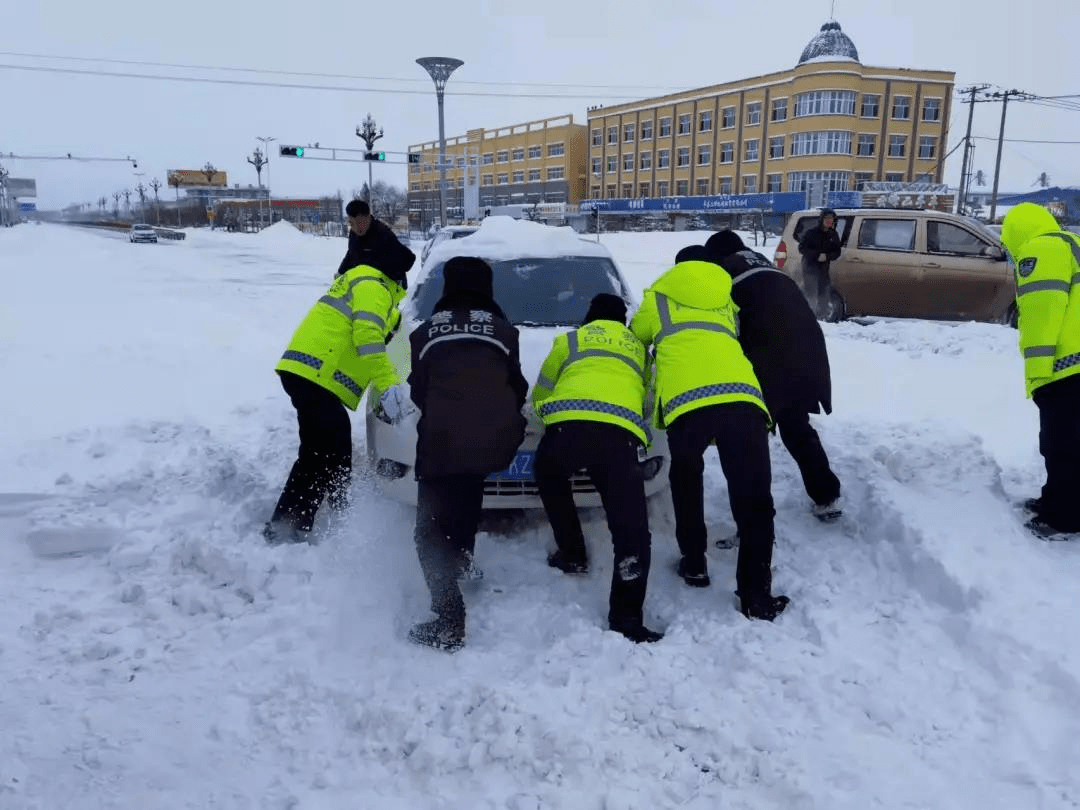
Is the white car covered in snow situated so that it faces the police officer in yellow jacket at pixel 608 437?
yes

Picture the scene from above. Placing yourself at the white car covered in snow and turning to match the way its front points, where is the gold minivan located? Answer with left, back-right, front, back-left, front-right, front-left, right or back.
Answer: back-left

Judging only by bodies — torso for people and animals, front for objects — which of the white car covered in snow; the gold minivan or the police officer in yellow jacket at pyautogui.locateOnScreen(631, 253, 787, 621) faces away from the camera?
the police officer in yellow jacket

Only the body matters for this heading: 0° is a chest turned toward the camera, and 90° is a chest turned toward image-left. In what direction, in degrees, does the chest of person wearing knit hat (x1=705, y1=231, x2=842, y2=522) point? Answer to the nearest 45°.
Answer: approximately 135°

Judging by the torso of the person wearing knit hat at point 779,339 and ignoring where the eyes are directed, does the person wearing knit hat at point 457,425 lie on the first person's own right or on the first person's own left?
on the first person's own left

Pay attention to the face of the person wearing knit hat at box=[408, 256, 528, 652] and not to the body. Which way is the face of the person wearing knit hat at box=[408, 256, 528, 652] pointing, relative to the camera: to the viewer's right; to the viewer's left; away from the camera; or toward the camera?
away from the camera

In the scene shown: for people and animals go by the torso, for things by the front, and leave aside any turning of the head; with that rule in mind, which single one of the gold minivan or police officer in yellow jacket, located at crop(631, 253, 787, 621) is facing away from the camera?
the police officer in yellow jacket

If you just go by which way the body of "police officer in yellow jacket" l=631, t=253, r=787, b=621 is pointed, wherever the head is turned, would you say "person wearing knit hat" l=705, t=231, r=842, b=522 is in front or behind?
in front

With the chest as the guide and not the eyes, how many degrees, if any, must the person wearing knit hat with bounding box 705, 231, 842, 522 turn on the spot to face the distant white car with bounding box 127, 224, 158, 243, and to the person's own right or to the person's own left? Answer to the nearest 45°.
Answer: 0° — they already face it

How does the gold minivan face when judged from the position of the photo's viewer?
facing to the right of the viewer

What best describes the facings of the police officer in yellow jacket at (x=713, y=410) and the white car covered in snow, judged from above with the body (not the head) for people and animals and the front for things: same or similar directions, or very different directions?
very different directions

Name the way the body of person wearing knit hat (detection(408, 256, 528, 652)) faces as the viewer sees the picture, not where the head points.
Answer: away from the camera

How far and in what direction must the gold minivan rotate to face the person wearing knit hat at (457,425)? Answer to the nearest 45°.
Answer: approximately 90° to its right

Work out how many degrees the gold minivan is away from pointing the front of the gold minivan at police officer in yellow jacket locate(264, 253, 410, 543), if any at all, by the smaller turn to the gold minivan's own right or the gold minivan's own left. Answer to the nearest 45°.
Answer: approximately 90° to the gold minivan's own right

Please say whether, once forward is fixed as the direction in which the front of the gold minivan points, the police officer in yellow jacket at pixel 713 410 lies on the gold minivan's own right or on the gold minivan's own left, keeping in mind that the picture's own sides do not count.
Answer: on the gold minivan's own right

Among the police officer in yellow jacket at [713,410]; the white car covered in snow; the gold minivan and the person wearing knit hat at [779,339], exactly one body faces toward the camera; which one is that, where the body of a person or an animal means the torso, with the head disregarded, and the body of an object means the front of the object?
the white car covered in snow

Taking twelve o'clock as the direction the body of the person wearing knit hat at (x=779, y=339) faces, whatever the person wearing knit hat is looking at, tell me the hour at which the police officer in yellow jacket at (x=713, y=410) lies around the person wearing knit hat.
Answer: The police officer in yellow jacket is roughly at 8 o'clock from the person wearing knit hat.

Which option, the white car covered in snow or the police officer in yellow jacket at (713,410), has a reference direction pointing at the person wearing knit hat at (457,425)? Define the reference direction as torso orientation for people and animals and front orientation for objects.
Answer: the white car covered in snow

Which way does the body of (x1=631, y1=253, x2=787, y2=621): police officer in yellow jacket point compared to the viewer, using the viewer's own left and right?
facing away from the viewer
